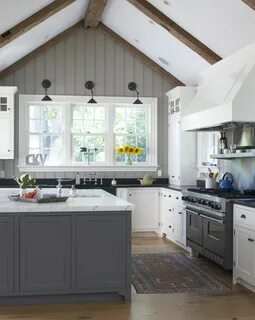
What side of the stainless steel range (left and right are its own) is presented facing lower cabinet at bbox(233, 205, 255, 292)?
left

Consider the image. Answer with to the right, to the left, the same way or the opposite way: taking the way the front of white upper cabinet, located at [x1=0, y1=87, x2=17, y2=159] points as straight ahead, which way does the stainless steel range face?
to the right

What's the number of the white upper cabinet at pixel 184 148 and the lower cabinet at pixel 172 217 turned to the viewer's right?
0

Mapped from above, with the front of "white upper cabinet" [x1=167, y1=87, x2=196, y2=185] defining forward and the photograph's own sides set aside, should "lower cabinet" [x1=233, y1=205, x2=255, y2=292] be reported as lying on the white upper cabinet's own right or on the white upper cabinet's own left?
on the white upper cabinet's own left

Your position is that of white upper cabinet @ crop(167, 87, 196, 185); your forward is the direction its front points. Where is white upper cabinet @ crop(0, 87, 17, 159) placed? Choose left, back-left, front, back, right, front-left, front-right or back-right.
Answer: front-right

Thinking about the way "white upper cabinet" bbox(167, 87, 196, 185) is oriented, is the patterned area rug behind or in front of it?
in front

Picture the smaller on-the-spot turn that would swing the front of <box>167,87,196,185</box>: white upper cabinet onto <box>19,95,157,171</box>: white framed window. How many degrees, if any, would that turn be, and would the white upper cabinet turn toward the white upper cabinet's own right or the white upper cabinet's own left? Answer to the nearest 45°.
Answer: approximately 45° to the white upper cabinet's own right

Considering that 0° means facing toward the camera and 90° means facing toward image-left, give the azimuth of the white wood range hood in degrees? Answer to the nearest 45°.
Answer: approximately 45°
